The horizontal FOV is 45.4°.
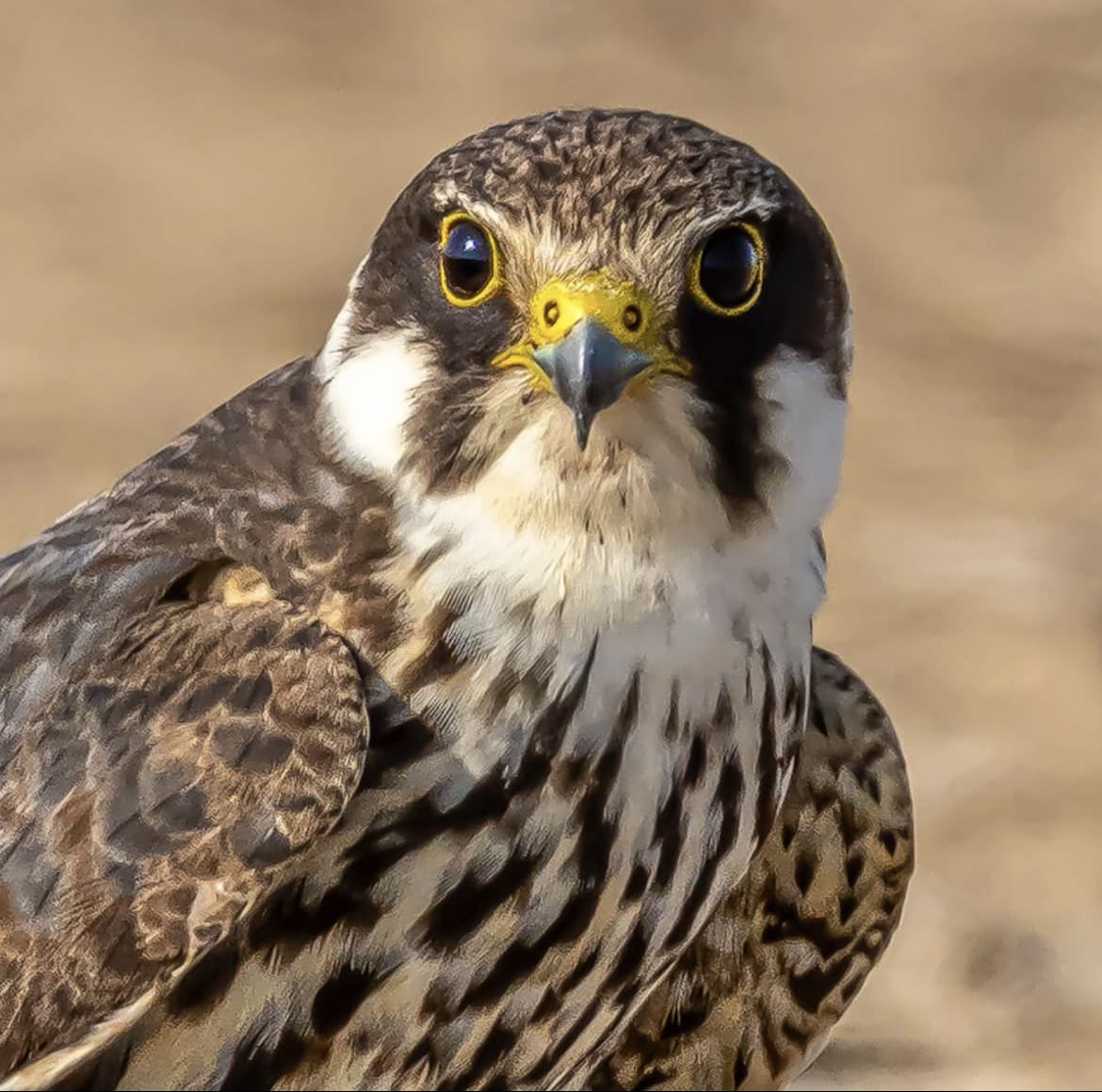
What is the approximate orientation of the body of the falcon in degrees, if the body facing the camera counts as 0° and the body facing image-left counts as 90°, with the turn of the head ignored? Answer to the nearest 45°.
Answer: approximately 315°
